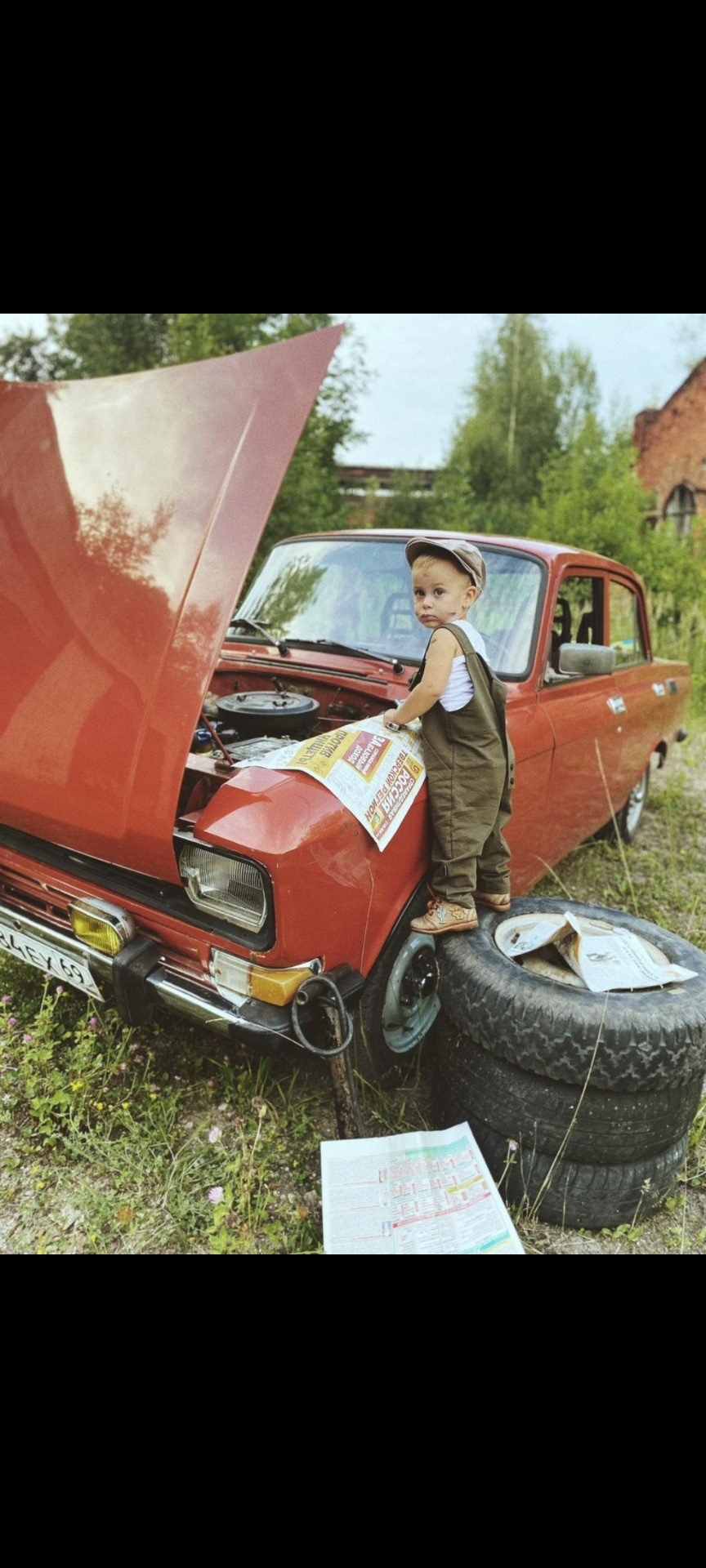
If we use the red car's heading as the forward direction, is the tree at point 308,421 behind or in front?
behind

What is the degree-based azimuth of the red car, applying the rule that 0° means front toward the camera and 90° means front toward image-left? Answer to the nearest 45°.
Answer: approximately 45°

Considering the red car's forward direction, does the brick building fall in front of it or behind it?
behind

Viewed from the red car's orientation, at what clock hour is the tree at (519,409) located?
The tree is roughly at 5 o'clock from the red car.

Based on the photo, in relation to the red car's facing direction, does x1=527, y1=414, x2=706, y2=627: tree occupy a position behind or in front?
behind
